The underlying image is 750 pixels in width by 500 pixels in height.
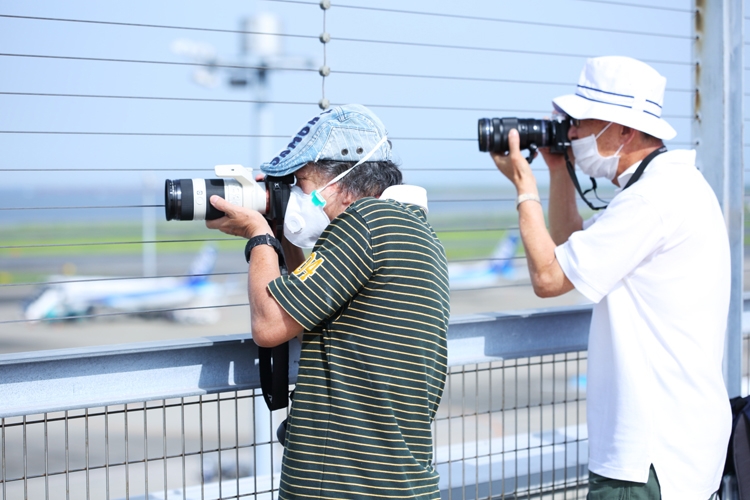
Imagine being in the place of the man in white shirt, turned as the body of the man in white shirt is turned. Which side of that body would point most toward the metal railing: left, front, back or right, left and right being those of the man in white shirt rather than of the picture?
front

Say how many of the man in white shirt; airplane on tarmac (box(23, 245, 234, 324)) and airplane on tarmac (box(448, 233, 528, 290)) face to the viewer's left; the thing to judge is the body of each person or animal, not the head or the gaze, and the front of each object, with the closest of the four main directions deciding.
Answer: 3

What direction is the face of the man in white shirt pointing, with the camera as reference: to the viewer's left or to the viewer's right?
to the viewer's left

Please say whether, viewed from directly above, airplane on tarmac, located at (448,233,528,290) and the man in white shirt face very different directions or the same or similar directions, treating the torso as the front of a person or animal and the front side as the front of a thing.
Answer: same or similar directions

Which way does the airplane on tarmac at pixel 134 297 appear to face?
to the viewer's left

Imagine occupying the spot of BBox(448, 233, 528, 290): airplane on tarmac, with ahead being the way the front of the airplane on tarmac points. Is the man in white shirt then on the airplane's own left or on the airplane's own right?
on the airplane's own left

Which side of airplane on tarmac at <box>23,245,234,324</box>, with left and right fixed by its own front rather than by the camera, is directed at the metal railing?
left

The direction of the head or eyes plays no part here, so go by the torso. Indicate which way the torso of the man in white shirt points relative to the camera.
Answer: to the viewer's left

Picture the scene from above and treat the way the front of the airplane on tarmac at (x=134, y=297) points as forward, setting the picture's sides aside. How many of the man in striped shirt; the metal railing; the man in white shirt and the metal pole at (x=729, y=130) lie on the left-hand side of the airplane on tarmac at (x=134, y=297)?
4

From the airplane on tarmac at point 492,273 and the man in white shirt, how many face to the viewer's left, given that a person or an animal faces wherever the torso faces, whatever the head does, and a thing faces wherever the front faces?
2

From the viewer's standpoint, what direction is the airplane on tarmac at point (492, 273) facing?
to the viewer's left

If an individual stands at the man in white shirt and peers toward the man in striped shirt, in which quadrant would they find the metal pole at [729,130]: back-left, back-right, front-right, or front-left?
back-right
